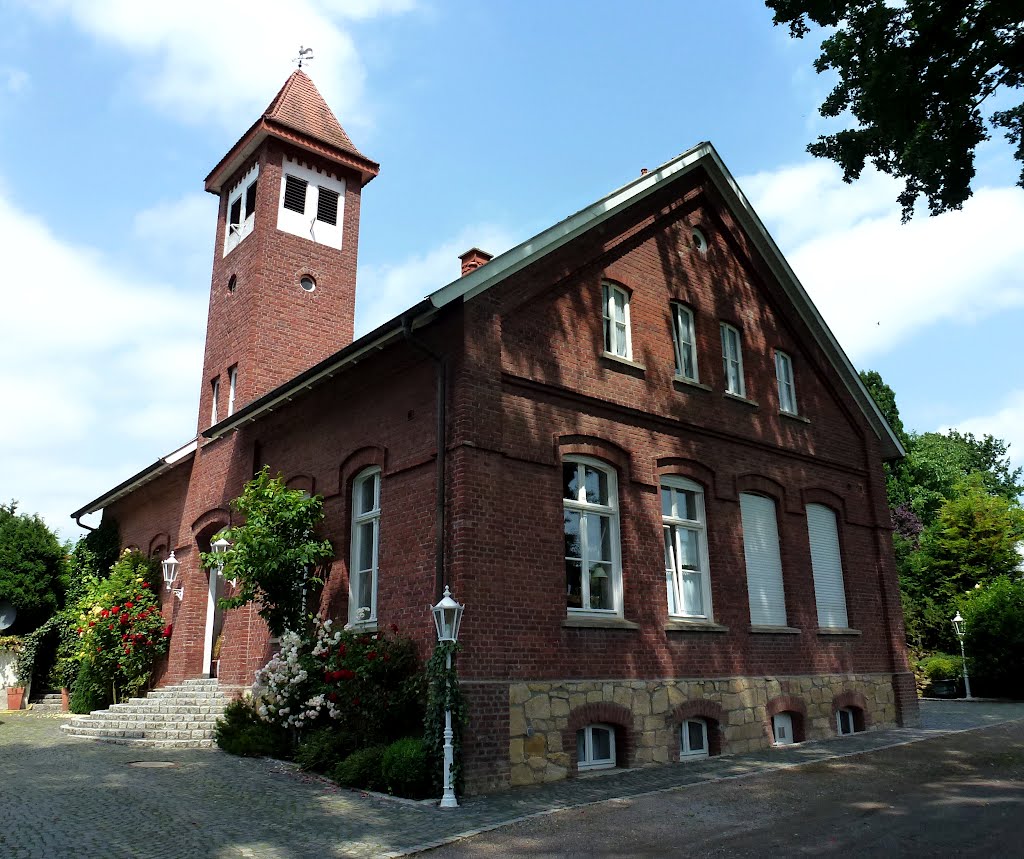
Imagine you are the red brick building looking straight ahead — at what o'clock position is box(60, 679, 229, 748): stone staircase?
The stone staircase is roughly at 2 o'clock from the red brick building.

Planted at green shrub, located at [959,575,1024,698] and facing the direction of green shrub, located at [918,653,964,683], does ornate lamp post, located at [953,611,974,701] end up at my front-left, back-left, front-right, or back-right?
front-left

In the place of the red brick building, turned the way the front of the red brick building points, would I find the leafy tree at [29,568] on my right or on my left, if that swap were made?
on my right

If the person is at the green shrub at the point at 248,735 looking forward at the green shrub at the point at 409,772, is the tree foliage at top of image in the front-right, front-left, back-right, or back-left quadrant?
front-left

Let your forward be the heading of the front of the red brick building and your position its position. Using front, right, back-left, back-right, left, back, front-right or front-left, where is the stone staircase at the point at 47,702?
right
